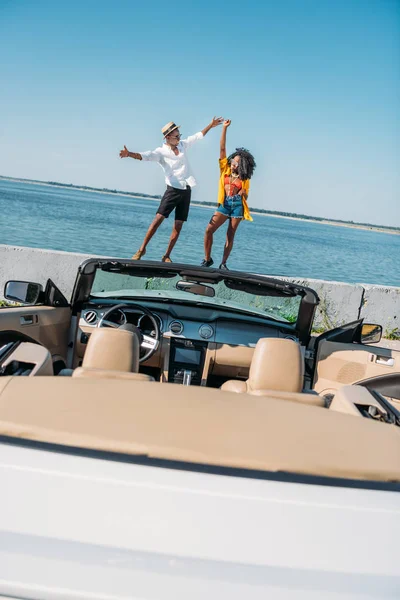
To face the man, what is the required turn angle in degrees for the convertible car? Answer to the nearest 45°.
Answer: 0° — it already faces them

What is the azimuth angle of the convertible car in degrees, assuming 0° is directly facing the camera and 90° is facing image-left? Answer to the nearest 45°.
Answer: approximately 180°

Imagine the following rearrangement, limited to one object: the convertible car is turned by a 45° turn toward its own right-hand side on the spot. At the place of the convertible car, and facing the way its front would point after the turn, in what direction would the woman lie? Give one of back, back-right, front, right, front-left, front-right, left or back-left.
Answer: front-left

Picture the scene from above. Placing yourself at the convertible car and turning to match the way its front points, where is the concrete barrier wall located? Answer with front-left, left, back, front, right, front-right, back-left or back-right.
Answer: front

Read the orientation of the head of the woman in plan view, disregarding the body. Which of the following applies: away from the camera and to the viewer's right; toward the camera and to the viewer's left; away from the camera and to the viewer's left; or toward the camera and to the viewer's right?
toward the camera and to the viewer's left

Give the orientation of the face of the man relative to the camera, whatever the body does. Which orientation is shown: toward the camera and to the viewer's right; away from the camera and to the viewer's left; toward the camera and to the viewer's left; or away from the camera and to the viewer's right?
toward the camera and to the viewer's right
